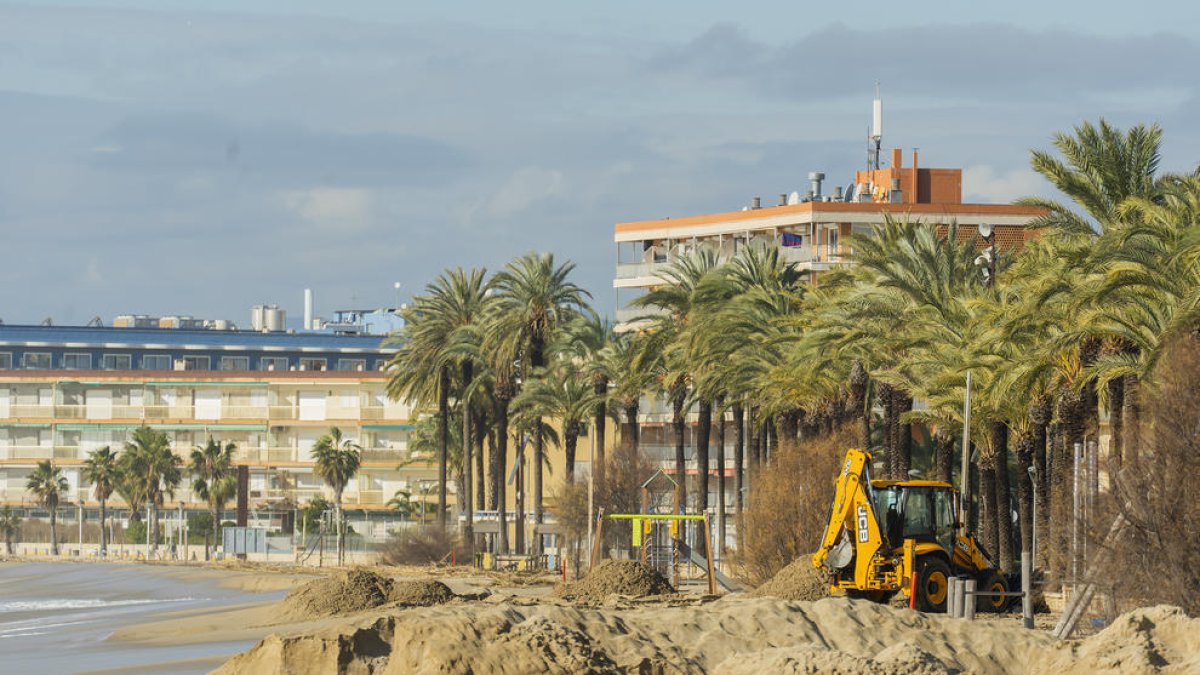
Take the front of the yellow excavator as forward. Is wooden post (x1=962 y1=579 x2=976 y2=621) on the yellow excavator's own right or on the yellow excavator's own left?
on the yellow excavator's own right

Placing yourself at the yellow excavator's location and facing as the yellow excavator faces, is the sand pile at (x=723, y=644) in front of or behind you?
behind

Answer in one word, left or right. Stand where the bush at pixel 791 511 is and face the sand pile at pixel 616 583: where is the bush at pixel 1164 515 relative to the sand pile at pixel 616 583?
left

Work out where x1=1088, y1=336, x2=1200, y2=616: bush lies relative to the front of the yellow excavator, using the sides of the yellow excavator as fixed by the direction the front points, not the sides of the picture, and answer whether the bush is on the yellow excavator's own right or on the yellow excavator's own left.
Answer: on the yellow excavator's own right

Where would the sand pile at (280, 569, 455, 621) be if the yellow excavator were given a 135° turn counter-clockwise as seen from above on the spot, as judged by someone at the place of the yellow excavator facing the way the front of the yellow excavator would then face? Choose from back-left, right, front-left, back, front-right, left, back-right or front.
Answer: front

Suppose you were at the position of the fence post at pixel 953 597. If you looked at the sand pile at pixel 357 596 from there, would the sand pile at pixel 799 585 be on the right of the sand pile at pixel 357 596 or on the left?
right

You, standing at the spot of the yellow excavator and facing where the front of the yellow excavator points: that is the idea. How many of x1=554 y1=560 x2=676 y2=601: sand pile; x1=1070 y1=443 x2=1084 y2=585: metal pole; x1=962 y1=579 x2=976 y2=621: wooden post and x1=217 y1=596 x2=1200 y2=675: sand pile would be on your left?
1

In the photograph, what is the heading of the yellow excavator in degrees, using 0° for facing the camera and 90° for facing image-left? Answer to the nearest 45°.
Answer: approximately 225°

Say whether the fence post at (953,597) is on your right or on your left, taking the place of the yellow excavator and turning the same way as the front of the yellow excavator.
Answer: on your right
